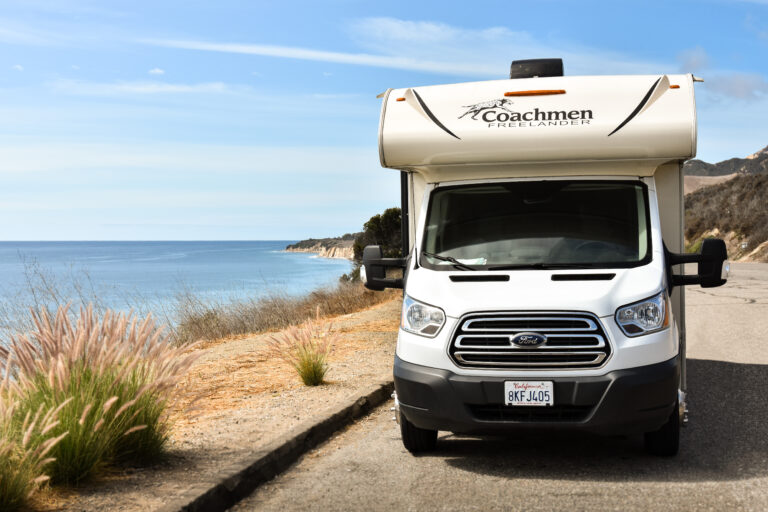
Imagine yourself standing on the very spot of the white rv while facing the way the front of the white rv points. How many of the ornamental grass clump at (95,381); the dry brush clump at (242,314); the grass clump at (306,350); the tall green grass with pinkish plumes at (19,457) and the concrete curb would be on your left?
0

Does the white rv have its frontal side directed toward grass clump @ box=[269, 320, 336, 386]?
no

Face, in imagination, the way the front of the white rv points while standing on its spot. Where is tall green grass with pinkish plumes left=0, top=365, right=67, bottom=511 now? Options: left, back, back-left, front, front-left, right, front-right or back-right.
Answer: front-right

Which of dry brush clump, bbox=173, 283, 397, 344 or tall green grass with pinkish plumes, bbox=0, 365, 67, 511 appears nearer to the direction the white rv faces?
the tall green grass with pinkish plumes

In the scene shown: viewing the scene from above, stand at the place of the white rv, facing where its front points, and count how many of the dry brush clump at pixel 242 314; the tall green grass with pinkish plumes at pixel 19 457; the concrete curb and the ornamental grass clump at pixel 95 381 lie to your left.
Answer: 0

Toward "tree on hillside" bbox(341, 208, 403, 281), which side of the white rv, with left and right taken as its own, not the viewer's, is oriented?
back

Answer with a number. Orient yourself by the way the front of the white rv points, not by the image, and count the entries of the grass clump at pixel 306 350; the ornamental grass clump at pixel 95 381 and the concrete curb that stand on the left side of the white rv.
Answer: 0

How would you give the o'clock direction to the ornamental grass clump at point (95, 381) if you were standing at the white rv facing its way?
The ornamental grass clump is roughly at 2 o'clock from the white rv.

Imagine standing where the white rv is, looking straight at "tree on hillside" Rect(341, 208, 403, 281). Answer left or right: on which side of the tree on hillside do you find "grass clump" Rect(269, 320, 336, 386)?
left

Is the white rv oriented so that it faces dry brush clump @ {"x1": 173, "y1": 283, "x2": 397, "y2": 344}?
no

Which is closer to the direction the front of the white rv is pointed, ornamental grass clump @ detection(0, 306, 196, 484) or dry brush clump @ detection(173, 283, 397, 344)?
the ornamental grass clump

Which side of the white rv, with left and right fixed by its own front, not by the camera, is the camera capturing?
front

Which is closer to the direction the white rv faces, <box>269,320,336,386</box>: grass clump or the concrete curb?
the concrete curb
